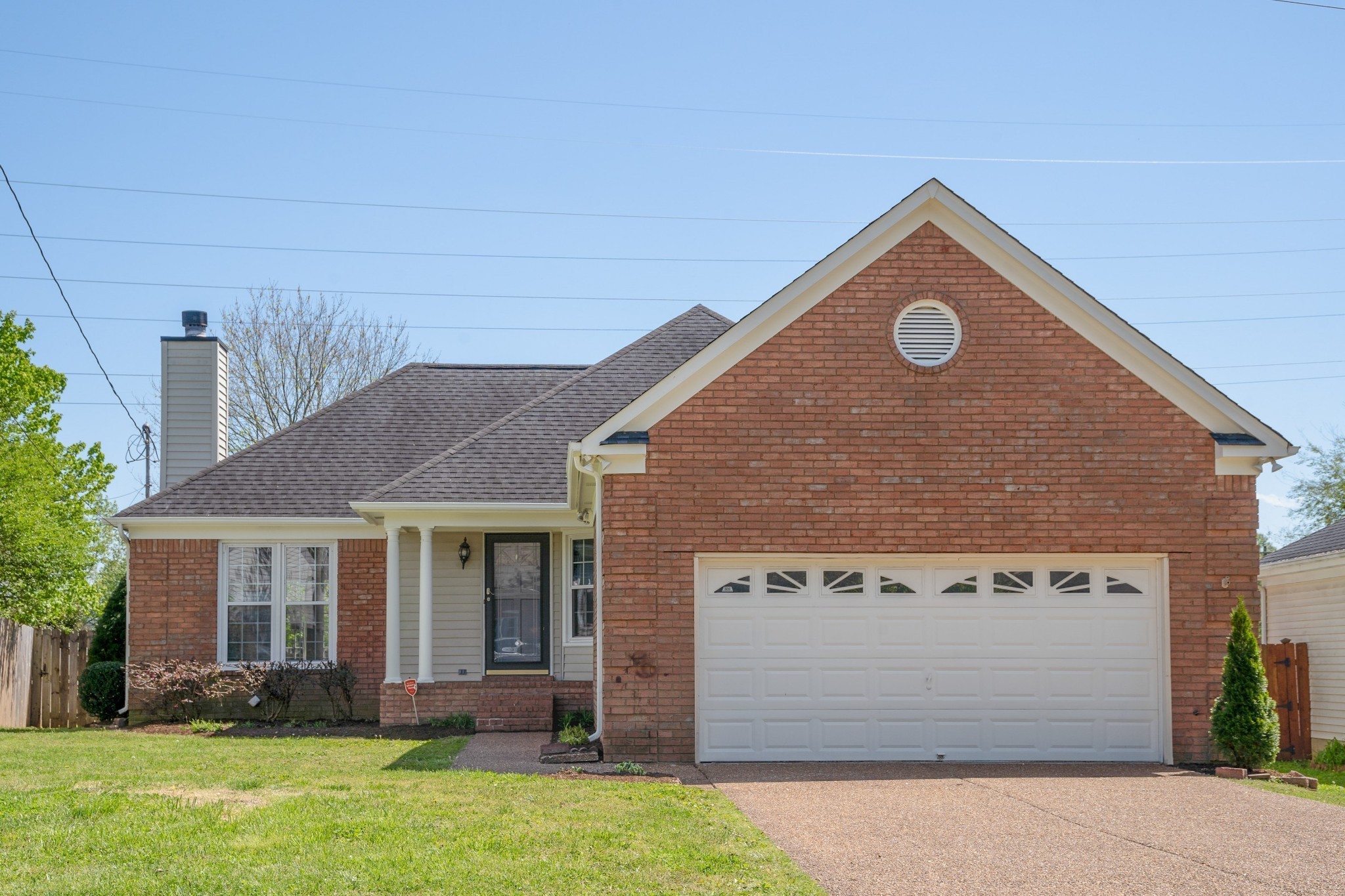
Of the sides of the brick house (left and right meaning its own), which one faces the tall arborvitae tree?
left

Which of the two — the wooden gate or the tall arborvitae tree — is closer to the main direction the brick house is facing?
the tall arborvitae tree

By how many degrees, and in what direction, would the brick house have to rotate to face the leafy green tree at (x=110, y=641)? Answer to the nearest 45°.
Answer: approximately 135° to its right

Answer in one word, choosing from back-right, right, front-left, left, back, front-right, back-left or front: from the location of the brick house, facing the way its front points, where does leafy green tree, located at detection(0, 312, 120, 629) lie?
back-right

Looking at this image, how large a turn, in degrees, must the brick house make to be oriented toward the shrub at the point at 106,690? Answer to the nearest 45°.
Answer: approximately 135° to its right

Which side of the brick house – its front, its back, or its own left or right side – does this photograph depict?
front

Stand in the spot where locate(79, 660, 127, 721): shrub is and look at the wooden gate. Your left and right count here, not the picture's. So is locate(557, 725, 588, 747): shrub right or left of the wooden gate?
right
